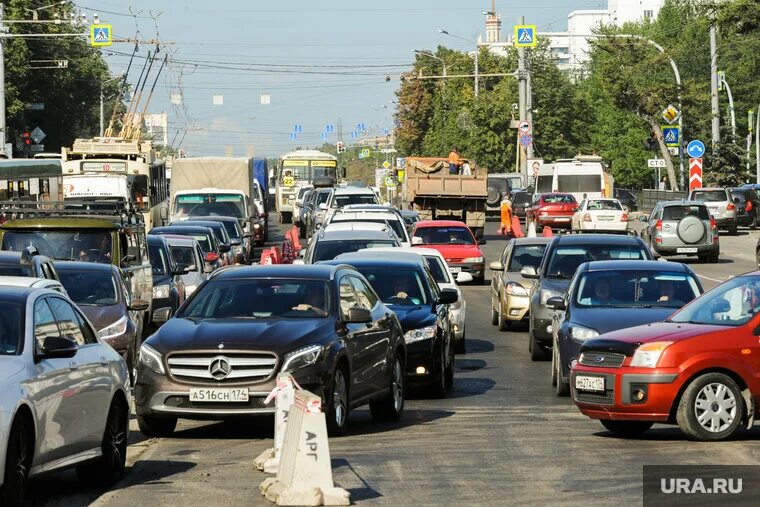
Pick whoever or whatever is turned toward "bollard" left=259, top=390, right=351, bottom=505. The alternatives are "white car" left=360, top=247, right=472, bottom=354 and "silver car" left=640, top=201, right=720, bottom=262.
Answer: the white car

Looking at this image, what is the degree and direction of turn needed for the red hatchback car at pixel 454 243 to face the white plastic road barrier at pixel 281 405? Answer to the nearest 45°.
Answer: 0° — it already faces it

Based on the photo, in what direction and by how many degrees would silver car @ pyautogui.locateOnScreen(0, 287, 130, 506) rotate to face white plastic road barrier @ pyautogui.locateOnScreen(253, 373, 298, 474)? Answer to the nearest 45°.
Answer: approximately 135° to its left

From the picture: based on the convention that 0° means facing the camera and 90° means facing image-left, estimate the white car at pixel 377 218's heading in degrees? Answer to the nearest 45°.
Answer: approximately 0°

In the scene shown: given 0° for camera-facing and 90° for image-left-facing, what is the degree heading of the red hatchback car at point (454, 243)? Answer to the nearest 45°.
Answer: approximately 0°

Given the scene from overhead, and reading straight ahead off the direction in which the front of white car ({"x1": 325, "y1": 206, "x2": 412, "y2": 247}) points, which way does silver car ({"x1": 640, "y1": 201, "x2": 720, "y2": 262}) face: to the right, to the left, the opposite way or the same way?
the opposite way

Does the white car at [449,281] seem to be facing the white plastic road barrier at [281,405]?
yes

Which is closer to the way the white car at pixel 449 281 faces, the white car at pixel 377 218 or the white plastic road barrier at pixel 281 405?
the white plastic road barrier

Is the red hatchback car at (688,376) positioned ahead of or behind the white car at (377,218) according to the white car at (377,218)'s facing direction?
ahead

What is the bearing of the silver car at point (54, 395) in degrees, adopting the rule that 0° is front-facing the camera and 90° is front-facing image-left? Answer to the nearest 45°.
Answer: approximately 45°

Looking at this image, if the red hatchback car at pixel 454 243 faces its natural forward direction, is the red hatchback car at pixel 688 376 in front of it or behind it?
in front

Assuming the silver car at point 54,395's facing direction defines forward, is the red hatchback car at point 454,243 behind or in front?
behind

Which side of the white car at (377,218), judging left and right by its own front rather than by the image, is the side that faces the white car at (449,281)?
front

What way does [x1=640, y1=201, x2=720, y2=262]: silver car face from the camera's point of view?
away from the camera

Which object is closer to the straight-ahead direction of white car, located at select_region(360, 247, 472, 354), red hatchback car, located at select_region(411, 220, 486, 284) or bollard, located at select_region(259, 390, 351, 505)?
the bollard

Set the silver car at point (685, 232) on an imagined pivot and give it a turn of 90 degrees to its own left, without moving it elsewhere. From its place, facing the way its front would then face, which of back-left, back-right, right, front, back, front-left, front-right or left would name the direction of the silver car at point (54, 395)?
left
